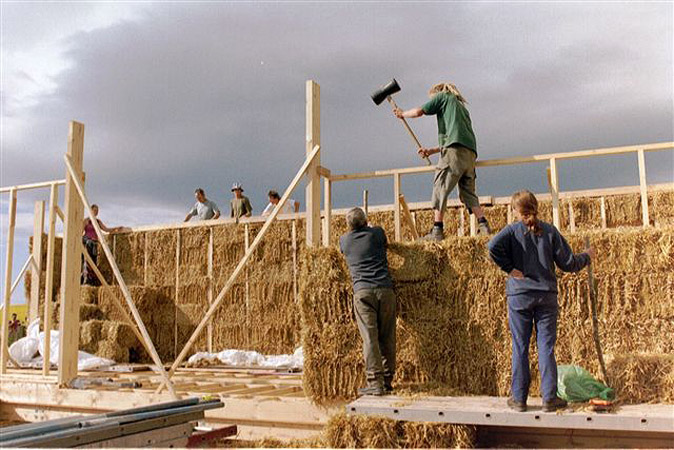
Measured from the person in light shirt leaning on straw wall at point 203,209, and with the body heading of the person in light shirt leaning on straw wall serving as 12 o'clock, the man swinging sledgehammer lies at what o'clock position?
The man swinging sledgehammer is roughly at 10 o'clock from the person in light shirt leaning on straw wall.

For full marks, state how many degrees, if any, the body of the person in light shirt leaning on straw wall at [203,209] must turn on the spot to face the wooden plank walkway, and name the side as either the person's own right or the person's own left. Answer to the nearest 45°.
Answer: approximately 45° to the person's own left

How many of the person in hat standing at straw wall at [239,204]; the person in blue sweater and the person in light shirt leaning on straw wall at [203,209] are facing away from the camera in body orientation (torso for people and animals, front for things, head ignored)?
1

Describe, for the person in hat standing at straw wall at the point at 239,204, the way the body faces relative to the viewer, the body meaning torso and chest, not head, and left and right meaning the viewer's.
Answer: facing the viewer

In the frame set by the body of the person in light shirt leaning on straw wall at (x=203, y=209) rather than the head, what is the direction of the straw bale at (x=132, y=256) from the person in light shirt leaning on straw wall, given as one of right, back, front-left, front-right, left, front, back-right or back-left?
front-right

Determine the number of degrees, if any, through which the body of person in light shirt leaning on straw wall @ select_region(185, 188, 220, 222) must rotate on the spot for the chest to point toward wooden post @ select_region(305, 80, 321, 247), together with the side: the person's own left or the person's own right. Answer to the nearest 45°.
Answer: approximately 45° to the person's own left

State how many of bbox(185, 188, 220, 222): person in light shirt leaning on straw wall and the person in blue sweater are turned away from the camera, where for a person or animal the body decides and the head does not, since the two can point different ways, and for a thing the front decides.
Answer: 1

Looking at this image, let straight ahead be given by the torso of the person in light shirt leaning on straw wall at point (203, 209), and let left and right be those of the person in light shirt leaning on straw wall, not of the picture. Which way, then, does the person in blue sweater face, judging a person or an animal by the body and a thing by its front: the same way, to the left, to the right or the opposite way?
the opposite way

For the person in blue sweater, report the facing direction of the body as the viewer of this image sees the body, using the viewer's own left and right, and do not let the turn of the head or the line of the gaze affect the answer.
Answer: facing away from the viewer

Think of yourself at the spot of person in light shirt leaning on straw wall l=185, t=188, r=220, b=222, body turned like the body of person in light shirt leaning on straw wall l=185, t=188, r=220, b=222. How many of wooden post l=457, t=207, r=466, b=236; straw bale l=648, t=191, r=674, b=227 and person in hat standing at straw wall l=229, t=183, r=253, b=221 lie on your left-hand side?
3

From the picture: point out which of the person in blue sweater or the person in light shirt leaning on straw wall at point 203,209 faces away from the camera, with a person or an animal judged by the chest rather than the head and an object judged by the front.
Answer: the person in blue sweater

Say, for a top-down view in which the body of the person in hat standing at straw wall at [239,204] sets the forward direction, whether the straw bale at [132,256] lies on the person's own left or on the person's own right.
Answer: on the person's own right
